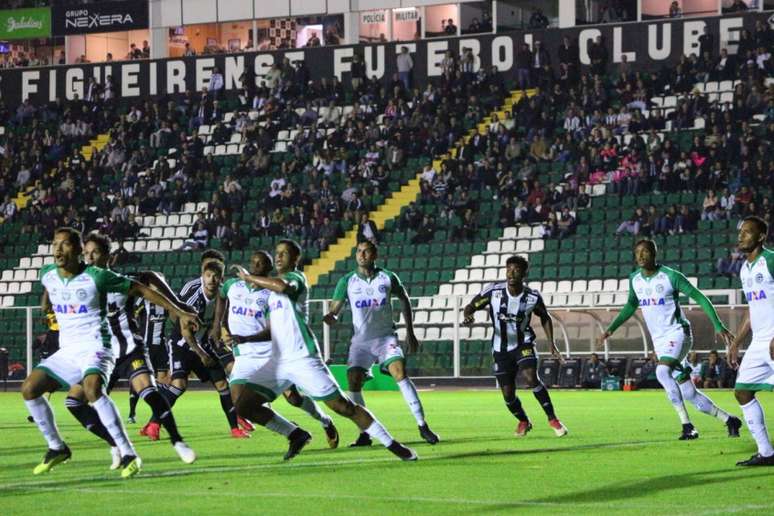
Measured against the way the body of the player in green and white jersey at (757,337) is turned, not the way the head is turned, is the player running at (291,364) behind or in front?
in front

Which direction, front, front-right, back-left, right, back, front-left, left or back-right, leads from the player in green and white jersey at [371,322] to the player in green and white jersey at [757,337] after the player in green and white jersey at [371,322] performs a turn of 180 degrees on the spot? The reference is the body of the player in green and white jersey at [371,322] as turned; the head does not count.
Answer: back-right

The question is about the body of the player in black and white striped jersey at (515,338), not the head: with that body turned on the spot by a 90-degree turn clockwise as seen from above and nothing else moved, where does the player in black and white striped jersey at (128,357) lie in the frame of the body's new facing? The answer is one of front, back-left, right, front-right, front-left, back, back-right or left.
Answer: front-left

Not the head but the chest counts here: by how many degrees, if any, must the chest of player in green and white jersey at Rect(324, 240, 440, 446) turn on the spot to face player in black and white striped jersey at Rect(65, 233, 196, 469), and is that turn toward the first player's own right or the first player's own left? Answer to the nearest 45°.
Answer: approximately 45° to the first player's own right

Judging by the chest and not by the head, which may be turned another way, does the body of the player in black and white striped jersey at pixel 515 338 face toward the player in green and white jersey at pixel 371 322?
no

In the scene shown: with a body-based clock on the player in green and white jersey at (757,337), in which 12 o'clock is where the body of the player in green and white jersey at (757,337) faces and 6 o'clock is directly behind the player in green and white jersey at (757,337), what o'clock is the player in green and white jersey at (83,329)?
the player in green and white jersey at (83,329) is roughly at 1 o'clock from the player in green and white jersey at (757,337).

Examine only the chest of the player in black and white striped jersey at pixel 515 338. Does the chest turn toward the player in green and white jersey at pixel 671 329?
no

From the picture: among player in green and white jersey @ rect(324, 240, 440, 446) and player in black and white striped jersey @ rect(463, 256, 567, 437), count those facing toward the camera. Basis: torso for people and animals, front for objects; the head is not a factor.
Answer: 2

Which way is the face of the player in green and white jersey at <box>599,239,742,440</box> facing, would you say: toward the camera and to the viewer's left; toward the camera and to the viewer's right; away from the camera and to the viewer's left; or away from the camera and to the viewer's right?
toward the camera and to the viewer's left

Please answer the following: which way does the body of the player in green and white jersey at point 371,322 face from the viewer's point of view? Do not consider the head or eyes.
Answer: toward the camera

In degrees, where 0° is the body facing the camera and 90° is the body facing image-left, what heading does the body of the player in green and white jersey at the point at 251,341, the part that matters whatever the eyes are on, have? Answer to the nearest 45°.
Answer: approximately 45°
